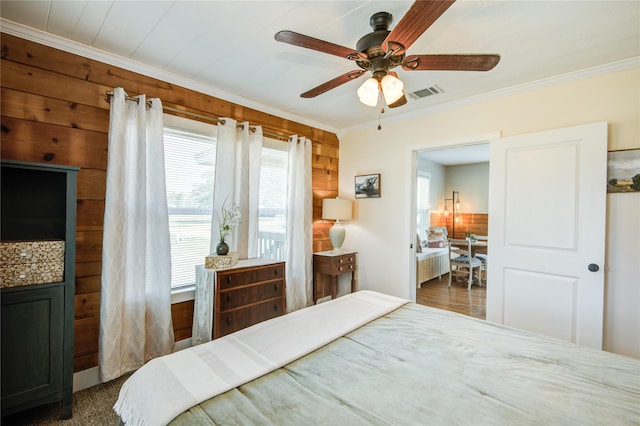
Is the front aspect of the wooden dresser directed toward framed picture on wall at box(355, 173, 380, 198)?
no

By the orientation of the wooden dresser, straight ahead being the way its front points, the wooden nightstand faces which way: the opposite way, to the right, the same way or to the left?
the same way

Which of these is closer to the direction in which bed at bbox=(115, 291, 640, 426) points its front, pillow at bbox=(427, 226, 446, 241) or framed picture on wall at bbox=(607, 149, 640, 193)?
the pillow

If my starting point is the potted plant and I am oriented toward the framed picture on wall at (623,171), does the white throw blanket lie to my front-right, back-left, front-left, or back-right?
front-right

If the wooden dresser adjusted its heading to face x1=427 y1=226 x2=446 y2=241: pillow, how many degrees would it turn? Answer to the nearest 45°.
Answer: approximately 90° to its left

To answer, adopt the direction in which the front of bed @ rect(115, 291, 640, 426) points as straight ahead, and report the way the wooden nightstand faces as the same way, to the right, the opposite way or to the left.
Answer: the opposite way

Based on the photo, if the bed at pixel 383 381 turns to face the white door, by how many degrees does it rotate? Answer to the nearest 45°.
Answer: approximately 90° to its right

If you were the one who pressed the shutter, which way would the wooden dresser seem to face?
facing the viewer and to the right of the viewer

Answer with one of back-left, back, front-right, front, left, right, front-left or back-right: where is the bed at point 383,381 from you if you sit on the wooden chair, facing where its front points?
back-right

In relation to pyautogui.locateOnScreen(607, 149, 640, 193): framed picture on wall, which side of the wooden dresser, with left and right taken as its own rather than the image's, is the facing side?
front

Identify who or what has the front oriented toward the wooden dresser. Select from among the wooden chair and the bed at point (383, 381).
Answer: the bed

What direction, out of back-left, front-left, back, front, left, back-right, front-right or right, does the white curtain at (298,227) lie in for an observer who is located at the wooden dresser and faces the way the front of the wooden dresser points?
left

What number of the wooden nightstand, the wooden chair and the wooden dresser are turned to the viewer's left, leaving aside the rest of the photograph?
0

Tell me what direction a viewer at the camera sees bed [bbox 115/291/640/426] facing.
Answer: facing away from the viewer and to the left of the viewer

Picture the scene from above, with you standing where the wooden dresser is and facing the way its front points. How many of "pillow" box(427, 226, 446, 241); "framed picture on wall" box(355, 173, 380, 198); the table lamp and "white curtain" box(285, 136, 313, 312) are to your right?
0

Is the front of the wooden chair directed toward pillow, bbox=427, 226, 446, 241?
no

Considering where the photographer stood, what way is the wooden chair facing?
facing away from the viewer and to the right of the viewer
